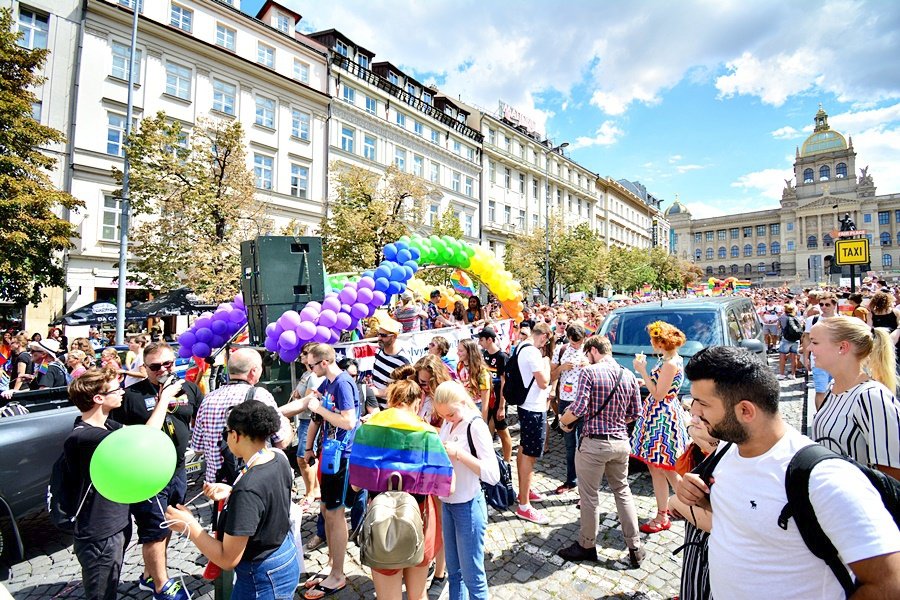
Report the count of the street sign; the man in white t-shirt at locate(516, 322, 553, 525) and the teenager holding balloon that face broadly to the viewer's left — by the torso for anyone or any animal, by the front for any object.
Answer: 0

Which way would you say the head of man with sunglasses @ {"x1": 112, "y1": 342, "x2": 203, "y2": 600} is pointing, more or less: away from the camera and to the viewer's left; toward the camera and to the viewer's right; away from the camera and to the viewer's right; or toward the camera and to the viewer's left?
toward the camera and to the viewer's right

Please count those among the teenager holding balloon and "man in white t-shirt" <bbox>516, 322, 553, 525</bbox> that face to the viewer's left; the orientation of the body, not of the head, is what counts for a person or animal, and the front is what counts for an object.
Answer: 0

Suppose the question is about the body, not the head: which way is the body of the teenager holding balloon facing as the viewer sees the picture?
to the viewer's right

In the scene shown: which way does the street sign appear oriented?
toward the camera

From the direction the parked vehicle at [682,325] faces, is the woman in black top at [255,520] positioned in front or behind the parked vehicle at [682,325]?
in front

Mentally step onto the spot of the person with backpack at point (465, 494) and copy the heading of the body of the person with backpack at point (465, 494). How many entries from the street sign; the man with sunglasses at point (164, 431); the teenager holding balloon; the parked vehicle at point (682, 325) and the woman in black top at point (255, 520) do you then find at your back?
2

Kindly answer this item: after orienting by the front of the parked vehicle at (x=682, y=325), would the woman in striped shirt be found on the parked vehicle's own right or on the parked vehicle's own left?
on the parked vehicle's own left

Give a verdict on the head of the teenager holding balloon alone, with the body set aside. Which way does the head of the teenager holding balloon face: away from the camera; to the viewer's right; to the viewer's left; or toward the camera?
to the viewer's right

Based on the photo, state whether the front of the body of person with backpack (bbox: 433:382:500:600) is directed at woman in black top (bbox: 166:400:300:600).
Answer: yes

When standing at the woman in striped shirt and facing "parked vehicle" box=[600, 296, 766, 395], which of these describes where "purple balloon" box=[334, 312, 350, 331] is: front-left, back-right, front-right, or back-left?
front-left

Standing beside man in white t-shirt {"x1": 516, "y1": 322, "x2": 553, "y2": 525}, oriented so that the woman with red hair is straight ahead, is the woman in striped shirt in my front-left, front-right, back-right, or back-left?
front-right

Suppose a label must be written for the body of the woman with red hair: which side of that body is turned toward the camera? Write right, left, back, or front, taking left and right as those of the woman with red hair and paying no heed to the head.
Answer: left

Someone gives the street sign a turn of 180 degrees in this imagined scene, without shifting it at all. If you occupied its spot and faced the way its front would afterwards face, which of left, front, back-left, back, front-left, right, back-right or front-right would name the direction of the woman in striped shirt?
back

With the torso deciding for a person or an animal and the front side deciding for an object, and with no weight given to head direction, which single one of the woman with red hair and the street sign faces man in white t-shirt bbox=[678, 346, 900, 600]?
the street sign
